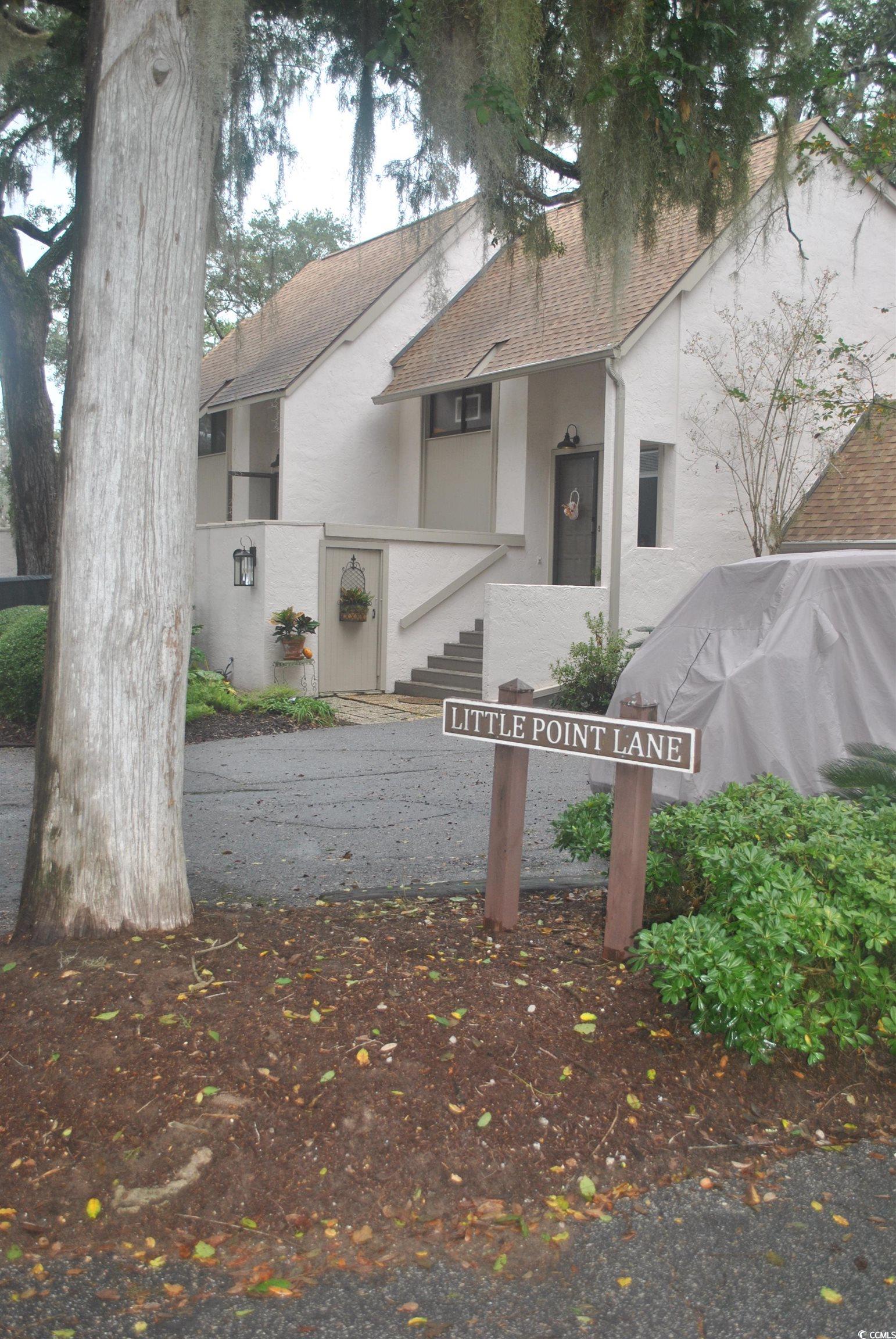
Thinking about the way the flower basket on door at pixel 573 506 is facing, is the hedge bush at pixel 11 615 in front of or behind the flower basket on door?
in front

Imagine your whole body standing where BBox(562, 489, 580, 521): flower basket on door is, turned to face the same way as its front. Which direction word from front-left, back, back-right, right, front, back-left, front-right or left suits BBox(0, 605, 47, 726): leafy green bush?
front

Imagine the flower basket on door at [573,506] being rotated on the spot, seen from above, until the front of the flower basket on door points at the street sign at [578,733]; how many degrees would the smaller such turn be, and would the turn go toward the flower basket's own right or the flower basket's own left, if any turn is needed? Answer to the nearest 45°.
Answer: approximately 45° to the flower basket's own left

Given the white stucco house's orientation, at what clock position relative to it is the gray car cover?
The gray car cover is roughly at 10 o'clock from the white stucco house.

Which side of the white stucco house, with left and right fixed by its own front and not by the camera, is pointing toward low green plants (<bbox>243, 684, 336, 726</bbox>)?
front

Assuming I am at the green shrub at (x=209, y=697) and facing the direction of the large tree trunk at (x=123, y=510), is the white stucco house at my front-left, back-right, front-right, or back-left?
back-left

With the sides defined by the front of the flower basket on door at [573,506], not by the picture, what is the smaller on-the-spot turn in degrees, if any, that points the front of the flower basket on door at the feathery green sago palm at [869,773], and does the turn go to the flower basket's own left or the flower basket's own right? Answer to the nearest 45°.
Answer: approximately 45° to the flower basket's own left

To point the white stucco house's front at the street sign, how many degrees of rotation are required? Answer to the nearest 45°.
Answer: approximately 45° to its left

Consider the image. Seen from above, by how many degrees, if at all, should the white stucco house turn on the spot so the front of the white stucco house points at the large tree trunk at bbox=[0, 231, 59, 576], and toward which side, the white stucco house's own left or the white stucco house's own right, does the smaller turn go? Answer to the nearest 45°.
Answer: approximately 45° to the white stucco house's own right

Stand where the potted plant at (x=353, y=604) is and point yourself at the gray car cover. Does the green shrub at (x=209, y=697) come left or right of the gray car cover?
right

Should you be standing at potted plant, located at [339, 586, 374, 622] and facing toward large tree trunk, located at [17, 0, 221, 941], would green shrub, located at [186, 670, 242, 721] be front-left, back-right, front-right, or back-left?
front-right

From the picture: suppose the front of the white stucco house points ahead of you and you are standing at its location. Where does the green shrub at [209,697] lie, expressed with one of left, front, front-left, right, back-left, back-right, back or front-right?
front

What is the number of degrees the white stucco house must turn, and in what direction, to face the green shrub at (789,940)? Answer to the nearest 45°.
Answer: approximately 45° to its left

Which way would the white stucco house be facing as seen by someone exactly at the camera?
facing the viewer and to the left of the viewer
